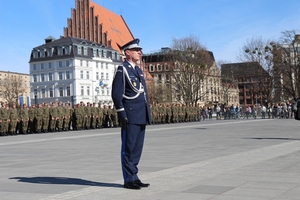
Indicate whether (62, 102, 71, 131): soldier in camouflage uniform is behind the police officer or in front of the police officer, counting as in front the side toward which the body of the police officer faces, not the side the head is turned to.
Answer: behind

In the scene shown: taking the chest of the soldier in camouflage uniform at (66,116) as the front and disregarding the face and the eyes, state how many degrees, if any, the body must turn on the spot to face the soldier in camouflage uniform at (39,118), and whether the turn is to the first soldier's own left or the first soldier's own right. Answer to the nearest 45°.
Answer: approximately 45° to the first soldier's own right

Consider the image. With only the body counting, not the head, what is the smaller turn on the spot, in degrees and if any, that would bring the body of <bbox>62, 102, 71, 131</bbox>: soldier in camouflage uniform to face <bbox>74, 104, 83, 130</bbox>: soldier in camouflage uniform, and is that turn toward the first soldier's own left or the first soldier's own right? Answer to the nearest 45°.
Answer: approximately 135° to the first soldier's own left

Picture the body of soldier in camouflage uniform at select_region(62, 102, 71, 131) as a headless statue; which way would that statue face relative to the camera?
toward the camera

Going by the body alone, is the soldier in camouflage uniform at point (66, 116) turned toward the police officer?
yes

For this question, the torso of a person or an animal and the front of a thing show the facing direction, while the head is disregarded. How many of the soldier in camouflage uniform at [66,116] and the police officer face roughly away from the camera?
0

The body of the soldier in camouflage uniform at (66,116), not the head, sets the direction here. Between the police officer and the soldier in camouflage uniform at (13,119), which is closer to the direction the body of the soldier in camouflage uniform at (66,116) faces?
the police officer

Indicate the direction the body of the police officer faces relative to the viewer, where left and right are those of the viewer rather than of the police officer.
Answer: facing the viewer and to the right of the viewer

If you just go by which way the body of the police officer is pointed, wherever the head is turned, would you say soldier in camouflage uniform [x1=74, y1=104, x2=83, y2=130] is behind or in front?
behind
